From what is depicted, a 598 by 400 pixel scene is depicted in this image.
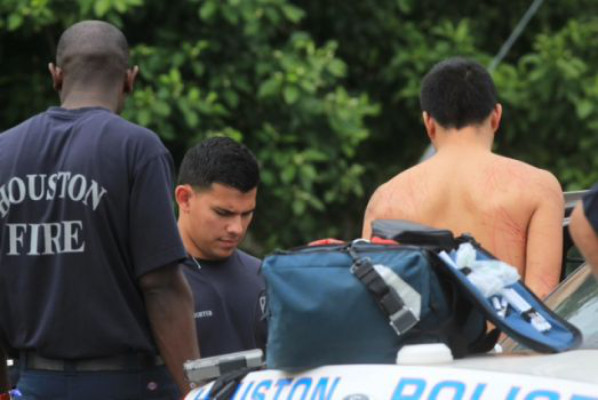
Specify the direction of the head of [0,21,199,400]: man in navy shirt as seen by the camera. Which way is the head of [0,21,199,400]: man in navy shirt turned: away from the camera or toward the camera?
away from the camera

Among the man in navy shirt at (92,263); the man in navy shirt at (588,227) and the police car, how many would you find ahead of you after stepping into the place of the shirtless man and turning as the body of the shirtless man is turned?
0

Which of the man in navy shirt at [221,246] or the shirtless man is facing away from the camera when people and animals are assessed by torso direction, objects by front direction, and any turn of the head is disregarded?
the shirtless man

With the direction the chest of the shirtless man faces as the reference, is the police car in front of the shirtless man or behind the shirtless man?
behind

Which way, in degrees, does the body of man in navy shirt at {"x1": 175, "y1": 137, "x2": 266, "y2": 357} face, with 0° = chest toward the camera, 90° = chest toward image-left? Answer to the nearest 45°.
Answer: approximately 315°

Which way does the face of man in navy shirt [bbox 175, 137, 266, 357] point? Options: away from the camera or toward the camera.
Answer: toward the camera

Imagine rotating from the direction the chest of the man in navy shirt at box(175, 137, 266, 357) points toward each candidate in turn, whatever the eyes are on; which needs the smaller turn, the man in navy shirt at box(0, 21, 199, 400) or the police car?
the police car

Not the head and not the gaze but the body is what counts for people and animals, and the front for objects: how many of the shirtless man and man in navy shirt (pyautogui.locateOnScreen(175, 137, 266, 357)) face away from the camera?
1

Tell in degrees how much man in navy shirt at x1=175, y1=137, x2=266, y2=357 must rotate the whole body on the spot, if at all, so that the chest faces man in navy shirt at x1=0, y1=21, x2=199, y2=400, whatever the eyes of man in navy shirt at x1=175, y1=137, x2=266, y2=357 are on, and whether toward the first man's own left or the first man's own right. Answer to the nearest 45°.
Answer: approximately 90° to the first man's own right

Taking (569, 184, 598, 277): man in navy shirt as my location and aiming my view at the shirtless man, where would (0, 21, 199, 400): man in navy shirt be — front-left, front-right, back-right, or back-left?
front-left

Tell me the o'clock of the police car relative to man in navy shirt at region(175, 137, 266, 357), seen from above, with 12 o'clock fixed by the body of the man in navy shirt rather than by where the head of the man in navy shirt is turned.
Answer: The police car is roughly at 11 o'clock from the man in navy shirt.

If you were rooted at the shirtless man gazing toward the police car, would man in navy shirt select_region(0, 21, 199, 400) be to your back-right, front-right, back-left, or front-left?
front-right

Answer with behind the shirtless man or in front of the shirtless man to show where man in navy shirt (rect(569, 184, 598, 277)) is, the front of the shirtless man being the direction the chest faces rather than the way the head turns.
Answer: behind

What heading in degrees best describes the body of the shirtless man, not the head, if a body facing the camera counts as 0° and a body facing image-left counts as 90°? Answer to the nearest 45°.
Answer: approximately 180°

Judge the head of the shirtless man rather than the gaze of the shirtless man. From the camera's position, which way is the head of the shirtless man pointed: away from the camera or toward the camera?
away from the camera

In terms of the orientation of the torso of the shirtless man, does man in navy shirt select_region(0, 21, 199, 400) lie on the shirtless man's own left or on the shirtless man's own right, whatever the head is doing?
on the shirtless man's own left
